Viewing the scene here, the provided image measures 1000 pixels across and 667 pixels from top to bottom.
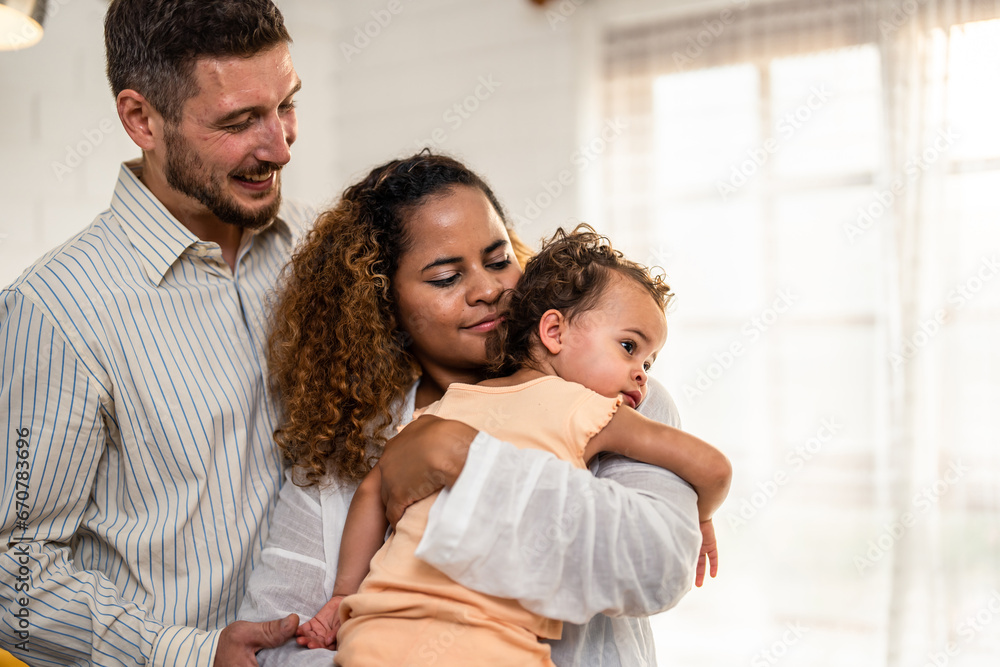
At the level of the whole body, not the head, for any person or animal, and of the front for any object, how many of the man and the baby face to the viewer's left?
0

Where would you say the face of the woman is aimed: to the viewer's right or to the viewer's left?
to the viewer's right

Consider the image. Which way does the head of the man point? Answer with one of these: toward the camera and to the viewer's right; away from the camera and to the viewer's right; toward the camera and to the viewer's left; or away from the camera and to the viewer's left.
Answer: toward the camera and to the viewer's right

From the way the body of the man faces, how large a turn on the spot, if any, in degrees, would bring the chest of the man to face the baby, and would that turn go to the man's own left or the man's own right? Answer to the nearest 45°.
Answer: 0° — they already face them

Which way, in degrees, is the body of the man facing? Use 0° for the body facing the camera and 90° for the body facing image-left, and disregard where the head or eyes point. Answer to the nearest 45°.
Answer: approximately 315°
